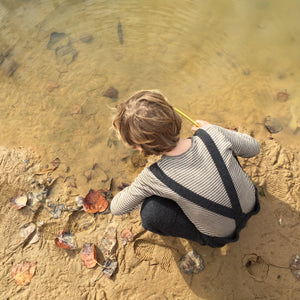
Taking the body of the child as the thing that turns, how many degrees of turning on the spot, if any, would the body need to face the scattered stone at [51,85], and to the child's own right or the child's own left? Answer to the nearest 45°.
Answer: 0° — they already face it

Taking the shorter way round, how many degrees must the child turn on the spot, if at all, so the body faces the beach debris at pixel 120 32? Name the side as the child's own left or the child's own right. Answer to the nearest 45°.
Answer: approximately 45° to the child's own right

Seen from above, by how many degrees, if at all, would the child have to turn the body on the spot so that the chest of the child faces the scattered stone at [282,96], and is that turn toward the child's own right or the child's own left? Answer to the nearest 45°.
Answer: approximately 90° to the child's own right

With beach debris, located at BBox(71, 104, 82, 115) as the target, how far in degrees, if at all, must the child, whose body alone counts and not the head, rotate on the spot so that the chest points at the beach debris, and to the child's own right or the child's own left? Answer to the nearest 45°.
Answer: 0° — they already face it

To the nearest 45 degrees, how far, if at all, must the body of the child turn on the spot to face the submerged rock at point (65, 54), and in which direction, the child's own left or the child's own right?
approximately 45° to the child's own right

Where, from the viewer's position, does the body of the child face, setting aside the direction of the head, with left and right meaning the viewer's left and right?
facing away from the viewer and to the left of the viewer

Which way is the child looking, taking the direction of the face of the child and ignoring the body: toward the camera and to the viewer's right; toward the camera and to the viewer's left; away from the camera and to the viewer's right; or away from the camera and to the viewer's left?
away from the camera and to the viewer's left

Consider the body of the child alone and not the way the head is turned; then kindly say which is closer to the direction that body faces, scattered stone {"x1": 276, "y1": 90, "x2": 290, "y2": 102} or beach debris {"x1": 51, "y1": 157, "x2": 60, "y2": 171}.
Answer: the beach debris

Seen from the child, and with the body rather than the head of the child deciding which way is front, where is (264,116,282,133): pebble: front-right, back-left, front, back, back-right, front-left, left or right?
right
